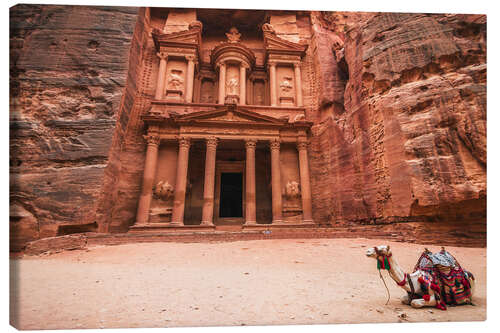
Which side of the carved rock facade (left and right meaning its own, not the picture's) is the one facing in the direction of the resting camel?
front

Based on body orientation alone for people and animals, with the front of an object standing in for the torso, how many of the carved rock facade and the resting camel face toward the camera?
1

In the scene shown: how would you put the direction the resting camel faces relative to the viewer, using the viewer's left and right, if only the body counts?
facing to the left of the viewer

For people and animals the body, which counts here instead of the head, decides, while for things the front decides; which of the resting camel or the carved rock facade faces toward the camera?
the carved rock facade

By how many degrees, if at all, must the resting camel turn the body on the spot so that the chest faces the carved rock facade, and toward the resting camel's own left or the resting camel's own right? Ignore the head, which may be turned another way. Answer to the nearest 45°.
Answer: approximately 45° to the resting camel's own right

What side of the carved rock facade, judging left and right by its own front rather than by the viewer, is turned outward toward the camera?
front
